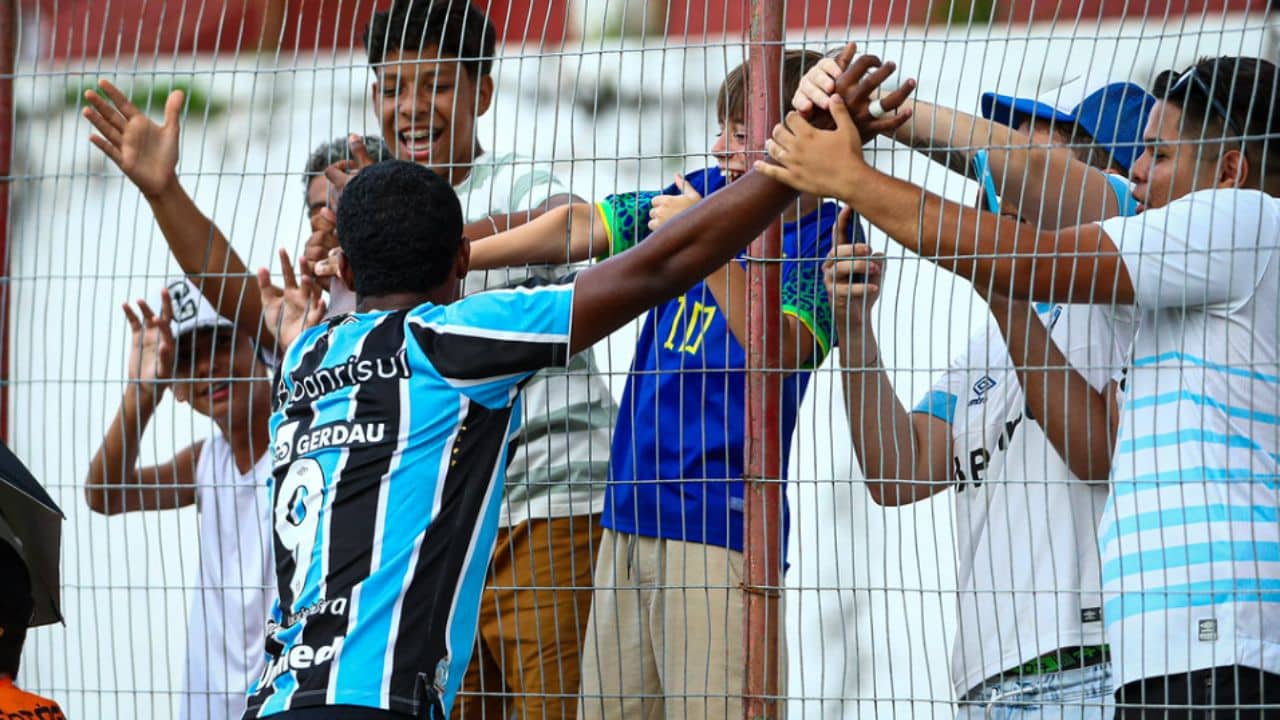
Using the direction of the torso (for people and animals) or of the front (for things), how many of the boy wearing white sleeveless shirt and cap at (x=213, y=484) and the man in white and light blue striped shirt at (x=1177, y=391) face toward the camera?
1

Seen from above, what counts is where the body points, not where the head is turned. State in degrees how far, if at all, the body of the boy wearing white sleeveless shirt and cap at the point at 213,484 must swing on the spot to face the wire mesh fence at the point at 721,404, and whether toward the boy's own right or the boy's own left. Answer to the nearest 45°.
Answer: approximately 45° to the boy's own left

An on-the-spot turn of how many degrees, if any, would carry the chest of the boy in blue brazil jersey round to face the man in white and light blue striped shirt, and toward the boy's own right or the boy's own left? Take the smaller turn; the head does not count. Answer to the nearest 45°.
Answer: approximately 90° to the boy's own left

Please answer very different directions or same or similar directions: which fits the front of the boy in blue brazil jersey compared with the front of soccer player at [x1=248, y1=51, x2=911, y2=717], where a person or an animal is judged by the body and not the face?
very different directions

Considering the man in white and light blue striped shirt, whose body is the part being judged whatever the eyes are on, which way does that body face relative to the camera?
to the viewer's left

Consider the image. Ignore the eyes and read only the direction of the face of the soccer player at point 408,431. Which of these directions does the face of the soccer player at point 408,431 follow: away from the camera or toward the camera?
away from the camera

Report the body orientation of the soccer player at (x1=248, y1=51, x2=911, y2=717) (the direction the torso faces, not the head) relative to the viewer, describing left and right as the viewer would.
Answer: facing away from the viewer and to the right of the viewer

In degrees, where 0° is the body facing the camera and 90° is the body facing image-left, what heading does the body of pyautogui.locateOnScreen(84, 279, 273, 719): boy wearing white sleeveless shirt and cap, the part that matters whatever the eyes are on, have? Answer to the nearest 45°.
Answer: approximately 0°

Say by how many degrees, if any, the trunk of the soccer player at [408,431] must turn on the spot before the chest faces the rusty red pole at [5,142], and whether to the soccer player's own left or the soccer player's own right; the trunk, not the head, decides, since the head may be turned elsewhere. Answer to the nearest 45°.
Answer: approximately 90° to the soccer player's own left

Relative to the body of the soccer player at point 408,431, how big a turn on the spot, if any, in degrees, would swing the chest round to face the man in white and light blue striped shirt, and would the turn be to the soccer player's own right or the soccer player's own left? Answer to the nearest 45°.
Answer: approximately 45° to the soccer player's own right
